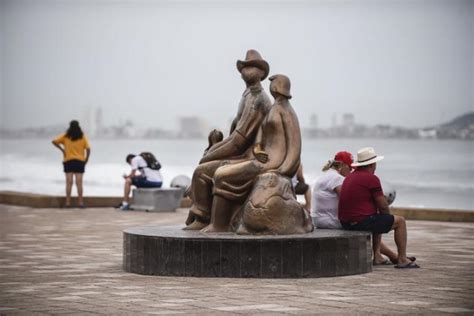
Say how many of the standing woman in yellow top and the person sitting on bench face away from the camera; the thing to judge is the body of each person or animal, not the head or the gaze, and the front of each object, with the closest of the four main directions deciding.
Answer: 1

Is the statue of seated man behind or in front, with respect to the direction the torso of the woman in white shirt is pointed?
behind

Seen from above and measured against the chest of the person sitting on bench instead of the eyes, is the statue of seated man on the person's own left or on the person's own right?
on the person's own left

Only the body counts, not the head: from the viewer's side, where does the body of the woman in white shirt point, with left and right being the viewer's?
facing away from the viewer and to the right of the viewer

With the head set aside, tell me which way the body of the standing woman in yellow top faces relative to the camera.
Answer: away from the camera

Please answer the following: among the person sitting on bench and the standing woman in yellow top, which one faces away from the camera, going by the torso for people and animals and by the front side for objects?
the standing woman in yellow top

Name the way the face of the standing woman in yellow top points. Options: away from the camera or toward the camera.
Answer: away from the camera

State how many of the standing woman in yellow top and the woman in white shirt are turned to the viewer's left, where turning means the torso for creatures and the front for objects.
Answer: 0

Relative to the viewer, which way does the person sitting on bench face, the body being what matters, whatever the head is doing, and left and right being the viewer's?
facing to the left of the viewer

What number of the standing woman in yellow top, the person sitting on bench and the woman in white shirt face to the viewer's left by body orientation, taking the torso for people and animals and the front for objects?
1

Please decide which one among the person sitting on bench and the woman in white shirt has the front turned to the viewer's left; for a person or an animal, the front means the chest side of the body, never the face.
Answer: the person sitting on bench

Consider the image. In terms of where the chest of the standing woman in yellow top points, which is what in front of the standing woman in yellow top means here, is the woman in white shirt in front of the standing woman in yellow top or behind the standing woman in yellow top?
behind

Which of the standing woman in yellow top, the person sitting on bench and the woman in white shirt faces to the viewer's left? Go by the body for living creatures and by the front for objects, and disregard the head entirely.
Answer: the person sitting on bench

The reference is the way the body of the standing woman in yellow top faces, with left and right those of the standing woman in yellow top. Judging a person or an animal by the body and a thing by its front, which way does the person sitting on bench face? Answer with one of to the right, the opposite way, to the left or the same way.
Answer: to the left
